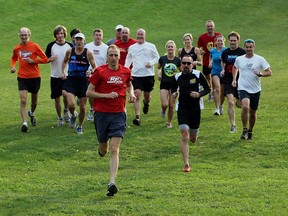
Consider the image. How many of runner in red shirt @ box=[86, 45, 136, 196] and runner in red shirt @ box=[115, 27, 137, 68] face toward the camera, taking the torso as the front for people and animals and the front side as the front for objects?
2

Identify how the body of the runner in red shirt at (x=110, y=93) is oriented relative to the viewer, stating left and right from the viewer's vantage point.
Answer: facing the viewer

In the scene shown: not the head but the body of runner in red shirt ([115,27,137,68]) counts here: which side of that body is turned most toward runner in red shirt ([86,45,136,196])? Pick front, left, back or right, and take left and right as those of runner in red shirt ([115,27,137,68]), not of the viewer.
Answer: front

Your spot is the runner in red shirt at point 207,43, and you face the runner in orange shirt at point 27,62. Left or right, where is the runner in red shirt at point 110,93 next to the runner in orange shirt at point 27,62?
left

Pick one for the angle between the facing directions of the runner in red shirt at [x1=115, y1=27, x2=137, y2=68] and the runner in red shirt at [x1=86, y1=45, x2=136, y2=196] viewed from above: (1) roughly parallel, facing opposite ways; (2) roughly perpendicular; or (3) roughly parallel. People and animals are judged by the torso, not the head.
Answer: roughly parallel

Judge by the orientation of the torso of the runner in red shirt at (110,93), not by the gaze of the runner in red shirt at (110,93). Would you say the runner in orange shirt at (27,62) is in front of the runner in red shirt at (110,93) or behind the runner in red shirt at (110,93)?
behind

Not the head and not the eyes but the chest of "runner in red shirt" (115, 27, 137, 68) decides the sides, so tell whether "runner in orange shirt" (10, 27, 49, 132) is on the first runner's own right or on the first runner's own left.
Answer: on the first runner's own right

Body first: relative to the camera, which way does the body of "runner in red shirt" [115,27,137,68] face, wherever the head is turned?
toward the camera

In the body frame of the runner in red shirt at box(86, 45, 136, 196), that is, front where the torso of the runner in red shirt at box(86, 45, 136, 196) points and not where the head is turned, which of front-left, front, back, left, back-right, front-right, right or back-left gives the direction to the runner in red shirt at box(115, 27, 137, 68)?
back
